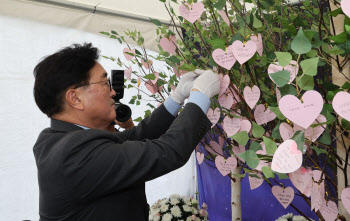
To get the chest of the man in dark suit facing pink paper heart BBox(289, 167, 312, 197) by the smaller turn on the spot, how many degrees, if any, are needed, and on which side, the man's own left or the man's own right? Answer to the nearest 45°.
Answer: approximately 45° to the man's own right

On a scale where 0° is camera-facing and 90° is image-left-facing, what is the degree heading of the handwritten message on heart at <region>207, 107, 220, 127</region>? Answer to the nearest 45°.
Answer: approximately 0°

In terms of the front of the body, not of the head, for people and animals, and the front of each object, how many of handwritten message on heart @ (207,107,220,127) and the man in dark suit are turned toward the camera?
1

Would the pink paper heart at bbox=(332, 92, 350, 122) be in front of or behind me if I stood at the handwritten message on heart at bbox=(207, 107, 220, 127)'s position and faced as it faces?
in front

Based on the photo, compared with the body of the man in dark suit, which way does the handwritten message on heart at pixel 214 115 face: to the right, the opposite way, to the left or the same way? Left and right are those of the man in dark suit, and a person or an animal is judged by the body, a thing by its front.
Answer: to the right

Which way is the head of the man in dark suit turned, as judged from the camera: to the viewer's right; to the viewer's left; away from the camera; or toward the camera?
to the viewer's right

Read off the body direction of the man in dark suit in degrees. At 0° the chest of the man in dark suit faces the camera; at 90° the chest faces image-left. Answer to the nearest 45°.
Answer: approximately 270°
